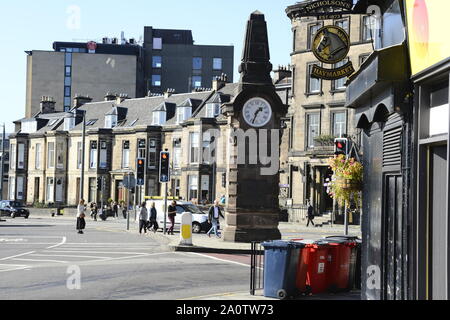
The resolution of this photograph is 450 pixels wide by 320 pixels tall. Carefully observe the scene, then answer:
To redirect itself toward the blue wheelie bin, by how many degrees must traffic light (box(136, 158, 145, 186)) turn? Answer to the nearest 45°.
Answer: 0° — it already faces it

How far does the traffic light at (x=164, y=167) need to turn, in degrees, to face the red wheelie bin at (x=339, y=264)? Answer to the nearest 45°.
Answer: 0° — it already faces it

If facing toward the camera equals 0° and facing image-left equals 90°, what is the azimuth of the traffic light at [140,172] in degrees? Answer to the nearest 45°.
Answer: approximately 0°

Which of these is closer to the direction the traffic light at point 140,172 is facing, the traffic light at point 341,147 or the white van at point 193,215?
the traffic light

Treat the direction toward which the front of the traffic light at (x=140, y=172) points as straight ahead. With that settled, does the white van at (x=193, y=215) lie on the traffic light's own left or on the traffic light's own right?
on the traffic light's own left

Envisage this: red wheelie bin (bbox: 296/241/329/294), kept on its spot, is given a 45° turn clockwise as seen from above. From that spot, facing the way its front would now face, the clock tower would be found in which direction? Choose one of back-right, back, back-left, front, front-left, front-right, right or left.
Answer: back
